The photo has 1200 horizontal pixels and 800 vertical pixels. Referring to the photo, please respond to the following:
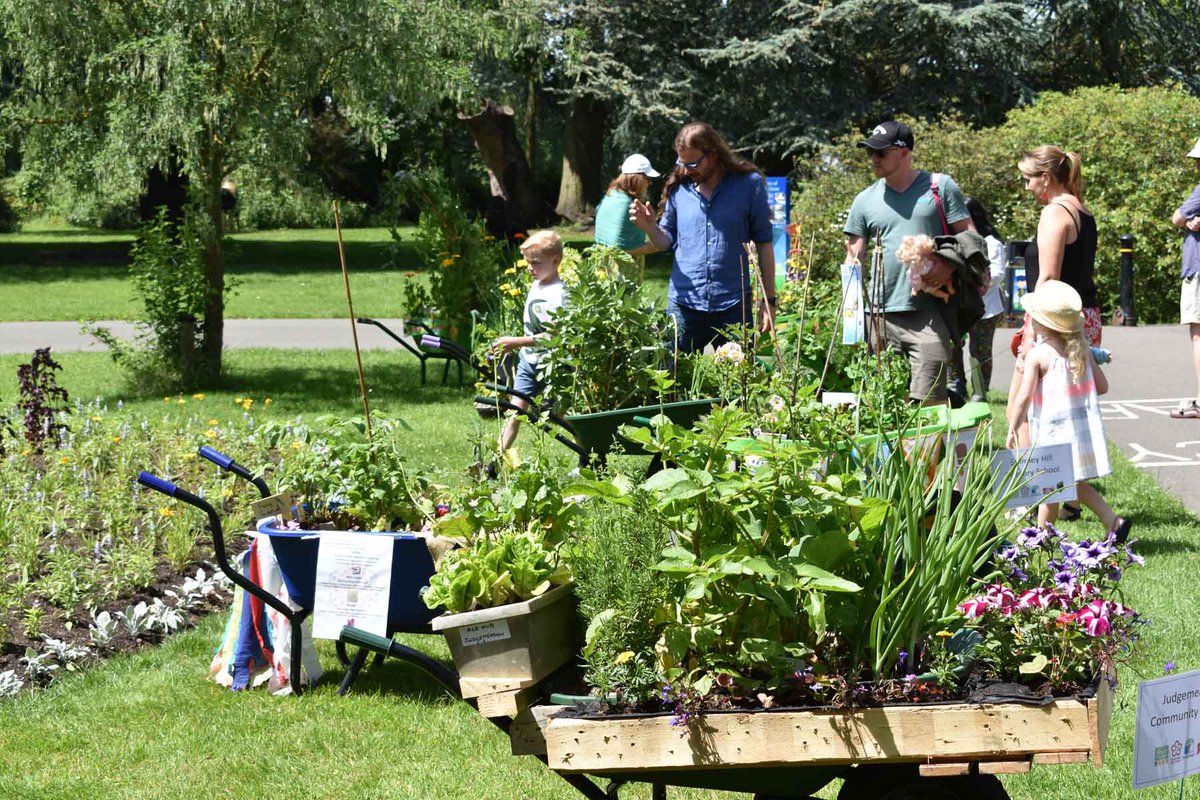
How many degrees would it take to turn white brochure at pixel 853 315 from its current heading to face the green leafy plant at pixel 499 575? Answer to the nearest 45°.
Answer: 0° — it already faces it

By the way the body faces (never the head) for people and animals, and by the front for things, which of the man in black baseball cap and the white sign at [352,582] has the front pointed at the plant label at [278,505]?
the man in black baseball cap

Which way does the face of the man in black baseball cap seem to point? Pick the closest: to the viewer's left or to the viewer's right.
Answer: to the viewer's left

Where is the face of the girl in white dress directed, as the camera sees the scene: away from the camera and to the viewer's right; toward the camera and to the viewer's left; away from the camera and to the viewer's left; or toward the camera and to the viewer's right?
away from the camera and to the viewer's left

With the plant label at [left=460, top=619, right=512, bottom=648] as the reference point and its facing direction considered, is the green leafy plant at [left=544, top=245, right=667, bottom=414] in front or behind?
behind

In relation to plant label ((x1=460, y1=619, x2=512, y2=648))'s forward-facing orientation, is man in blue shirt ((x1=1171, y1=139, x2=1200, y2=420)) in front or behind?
behind

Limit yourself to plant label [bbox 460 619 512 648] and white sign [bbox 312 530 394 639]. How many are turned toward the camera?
2

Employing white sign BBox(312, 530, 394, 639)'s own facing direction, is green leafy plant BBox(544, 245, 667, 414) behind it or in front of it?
behind

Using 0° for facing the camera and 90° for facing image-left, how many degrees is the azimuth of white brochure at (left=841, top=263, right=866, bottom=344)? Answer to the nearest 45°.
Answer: approximately 0°

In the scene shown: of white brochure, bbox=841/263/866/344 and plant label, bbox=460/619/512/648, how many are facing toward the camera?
2

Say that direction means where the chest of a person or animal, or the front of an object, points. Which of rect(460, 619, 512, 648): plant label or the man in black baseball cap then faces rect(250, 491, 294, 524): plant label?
the man in black baseball cap
